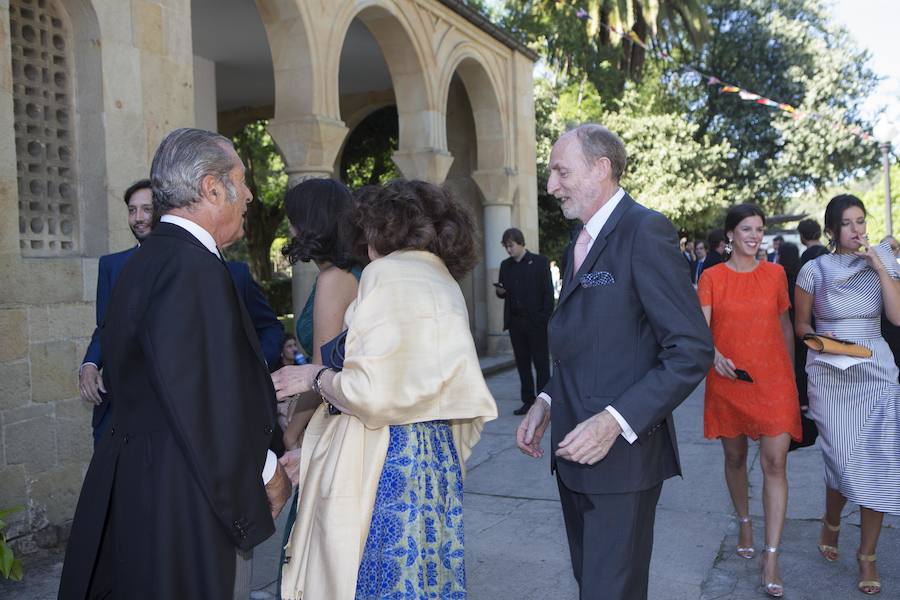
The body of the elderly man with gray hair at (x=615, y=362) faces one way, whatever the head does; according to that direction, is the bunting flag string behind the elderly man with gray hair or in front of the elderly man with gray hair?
behind

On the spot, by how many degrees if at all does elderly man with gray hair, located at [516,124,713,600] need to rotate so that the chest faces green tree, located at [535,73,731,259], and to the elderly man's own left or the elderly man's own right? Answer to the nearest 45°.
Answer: approximately 135° to the elderly man's own right

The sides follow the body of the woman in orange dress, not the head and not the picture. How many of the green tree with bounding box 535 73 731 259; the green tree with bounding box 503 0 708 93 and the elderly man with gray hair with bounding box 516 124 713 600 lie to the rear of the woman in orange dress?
2

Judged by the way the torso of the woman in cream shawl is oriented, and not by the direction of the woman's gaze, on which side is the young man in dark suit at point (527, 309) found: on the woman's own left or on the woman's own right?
on the woman's own right

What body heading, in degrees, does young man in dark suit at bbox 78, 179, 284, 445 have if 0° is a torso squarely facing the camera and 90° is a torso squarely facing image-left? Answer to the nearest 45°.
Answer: approximately 0°

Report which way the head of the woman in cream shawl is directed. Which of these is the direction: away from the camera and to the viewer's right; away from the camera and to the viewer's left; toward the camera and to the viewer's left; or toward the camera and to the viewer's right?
away from the camera and to the viewer's left

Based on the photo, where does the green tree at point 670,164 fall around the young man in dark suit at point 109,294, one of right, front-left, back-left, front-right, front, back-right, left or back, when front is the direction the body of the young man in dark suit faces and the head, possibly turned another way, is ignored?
back-left

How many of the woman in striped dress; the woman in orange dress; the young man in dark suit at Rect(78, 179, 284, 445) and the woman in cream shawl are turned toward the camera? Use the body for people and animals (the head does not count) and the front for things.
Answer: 3

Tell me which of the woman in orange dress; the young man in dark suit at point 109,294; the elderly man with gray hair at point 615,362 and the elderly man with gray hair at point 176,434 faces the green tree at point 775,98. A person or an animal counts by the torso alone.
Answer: the elderly man with gray hair at point 176,434

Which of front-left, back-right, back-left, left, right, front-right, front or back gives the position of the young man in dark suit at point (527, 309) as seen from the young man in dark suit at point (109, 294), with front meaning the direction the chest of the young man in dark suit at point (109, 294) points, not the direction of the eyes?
back-left

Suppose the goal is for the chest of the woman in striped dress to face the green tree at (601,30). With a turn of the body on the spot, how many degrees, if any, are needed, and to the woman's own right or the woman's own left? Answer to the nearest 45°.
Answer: approximately 180°

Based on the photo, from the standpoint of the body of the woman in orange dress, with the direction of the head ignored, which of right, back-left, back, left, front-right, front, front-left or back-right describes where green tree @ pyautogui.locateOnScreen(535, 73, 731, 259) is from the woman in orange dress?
back

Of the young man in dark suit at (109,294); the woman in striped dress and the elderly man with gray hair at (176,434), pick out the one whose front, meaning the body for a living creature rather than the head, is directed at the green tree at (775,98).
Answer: the elderly man with gray hair

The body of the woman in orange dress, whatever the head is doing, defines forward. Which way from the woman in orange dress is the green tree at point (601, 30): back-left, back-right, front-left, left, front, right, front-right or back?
back
